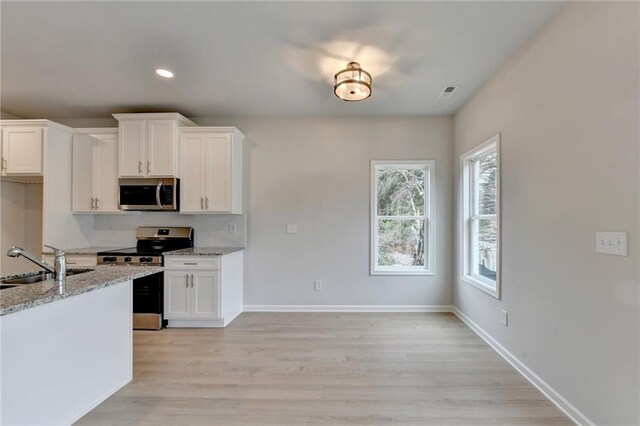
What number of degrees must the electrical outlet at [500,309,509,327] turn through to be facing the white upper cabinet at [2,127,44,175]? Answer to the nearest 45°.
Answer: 0° — it already faces it

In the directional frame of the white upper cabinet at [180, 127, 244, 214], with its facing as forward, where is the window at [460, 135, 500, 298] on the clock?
The window is roughly at 10 o'clock from the white upper cabinet.

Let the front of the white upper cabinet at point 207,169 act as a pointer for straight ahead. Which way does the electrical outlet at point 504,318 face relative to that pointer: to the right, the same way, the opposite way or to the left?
to the right

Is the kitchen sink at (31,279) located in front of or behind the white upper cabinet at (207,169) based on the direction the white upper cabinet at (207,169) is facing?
in front

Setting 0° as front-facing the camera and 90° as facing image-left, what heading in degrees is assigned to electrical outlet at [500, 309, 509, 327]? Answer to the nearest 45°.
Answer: approximately 45°

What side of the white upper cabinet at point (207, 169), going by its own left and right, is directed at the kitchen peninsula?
front

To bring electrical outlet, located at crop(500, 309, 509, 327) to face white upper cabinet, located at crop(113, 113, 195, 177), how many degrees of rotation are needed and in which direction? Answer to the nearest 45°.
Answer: approximately 45° to its right

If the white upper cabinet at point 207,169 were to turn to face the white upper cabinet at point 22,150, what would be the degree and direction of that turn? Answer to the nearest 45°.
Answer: approximately 90° to its right

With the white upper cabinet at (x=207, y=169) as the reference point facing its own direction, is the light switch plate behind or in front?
in front

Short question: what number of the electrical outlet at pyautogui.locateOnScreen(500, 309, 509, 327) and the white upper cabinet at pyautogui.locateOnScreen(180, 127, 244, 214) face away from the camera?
0

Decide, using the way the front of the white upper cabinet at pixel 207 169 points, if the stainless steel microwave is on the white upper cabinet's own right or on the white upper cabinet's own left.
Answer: on the white upper cabinet's own right
